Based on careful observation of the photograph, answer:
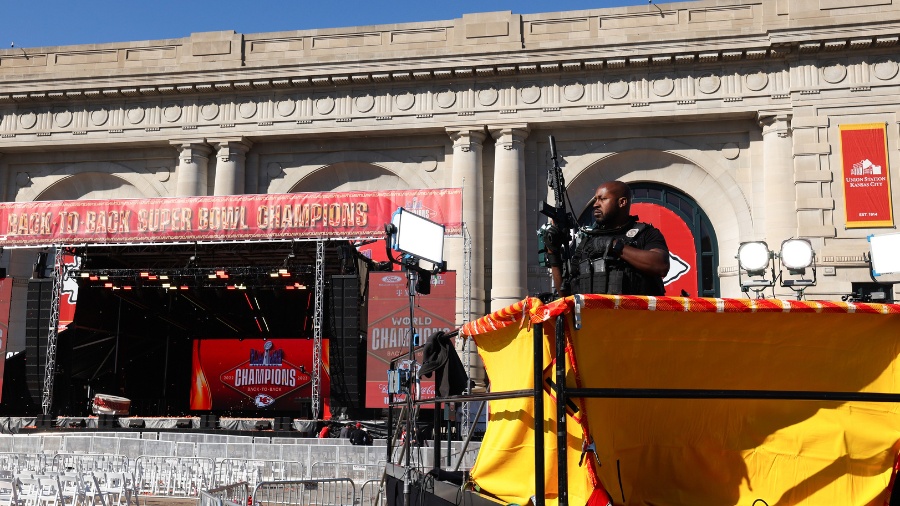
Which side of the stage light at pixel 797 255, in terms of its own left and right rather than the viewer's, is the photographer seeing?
front

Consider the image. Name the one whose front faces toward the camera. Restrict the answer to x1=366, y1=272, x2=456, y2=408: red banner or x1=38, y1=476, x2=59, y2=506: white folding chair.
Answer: the red banner

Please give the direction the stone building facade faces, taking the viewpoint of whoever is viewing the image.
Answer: facing the viewer

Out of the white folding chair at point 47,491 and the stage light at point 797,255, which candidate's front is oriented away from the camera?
the white folding chair

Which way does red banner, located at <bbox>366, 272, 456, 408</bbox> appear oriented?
toward the camera

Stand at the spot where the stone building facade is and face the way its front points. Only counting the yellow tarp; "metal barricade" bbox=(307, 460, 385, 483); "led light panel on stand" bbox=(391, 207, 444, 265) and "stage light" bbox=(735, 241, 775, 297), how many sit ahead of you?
4

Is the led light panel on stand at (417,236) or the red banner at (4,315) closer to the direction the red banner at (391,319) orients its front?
the led light panel on stand

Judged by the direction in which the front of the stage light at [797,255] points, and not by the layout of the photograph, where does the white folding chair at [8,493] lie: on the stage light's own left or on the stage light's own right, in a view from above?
on the stage light's own right

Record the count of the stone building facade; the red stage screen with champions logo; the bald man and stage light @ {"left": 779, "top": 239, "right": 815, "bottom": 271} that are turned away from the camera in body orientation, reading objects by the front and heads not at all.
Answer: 0

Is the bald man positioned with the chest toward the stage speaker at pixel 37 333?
no

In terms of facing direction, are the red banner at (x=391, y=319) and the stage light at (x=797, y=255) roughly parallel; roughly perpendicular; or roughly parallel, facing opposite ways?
roughly parallel

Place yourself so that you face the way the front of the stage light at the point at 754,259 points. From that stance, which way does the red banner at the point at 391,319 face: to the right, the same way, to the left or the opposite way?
the same way

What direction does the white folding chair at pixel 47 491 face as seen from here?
away from the camera

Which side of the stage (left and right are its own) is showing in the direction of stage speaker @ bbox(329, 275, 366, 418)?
left

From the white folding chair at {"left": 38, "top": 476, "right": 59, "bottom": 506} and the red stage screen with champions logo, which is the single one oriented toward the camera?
the red stage screen with champions logo

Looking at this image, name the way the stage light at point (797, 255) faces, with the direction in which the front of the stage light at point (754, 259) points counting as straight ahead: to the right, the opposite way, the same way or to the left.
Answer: the same way

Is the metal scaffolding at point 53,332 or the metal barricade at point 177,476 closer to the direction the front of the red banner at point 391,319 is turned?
the metal barricade

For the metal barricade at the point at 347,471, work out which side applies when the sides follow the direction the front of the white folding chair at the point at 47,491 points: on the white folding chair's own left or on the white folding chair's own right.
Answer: on the white folding chair's own right

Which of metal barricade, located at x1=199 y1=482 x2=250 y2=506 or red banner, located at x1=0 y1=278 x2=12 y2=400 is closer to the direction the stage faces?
the metal barricade

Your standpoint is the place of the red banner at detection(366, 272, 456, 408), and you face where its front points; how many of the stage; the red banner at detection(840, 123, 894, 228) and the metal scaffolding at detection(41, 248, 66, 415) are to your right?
2

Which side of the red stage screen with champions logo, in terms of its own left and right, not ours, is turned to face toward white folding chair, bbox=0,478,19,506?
front

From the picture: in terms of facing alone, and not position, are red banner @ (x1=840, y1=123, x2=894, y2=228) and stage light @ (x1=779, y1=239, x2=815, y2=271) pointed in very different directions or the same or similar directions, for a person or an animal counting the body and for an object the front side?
same or similar directions
